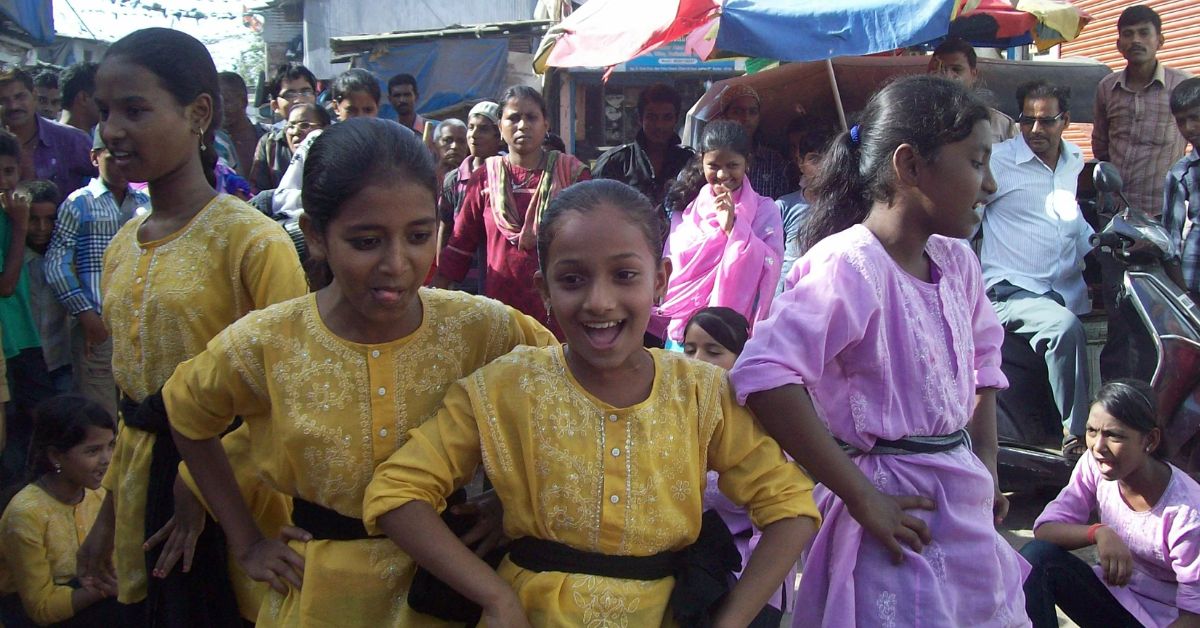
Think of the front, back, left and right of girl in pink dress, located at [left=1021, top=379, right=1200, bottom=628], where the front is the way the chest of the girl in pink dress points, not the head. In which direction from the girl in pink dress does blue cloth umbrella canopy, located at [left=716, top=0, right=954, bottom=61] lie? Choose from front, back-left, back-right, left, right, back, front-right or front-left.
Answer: right

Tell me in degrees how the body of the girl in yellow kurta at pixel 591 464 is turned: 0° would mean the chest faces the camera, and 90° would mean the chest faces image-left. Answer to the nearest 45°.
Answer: approximately 0°

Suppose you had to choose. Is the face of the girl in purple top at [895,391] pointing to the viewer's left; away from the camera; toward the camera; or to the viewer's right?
to the viewer's right

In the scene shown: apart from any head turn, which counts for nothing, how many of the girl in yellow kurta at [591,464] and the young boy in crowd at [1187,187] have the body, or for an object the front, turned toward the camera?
2

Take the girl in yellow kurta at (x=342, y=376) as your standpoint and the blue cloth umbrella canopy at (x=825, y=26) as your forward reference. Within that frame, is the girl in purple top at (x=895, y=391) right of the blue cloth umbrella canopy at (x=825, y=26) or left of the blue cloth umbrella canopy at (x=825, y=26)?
right
